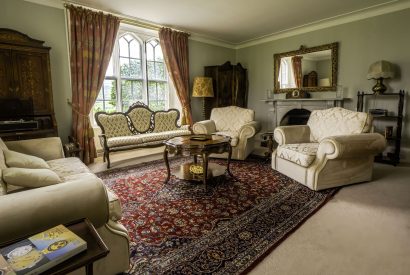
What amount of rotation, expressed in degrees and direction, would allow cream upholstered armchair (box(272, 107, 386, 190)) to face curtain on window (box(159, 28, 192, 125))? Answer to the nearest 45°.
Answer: approximately 90° to its right

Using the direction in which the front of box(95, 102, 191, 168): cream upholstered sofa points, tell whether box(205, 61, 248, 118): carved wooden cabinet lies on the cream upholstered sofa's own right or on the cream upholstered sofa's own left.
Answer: on the cream upholstered sofa's own left

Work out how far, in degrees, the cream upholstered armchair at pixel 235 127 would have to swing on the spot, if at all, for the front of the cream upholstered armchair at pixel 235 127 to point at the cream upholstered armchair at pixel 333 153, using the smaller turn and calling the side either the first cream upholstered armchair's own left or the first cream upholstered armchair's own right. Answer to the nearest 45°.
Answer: approximately 90° to the first cream upholstered armchair's own left

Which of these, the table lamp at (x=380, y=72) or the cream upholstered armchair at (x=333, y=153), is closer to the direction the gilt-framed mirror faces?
the cream upholstered armchair

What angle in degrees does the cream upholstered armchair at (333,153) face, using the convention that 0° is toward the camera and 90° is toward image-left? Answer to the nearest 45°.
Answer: approximately 45°

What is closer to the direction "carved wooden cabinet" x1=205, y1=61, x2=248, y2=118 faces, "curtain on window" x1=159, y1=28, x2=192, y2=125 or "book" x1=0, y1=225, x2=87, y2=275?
the book

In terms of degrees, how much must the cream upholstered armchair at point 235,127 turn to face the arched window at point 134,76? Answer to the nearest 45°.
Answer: approximately 45° to its right

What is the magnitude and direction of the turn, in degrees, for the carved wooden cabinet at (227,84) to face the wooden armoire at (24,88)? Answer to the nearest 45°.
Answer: approximately 45° to its right
